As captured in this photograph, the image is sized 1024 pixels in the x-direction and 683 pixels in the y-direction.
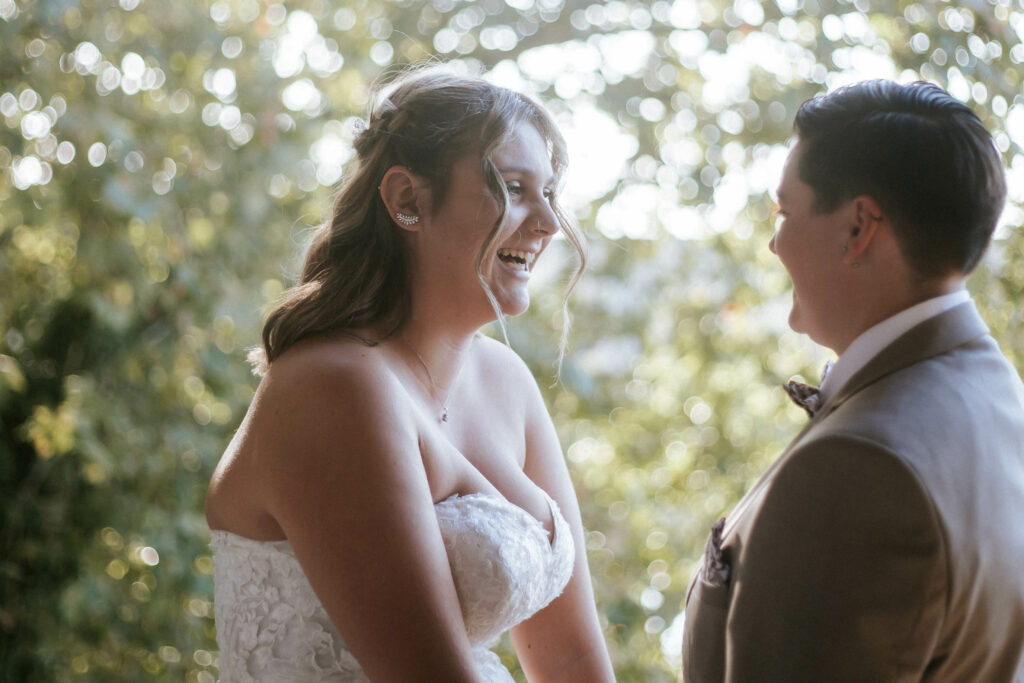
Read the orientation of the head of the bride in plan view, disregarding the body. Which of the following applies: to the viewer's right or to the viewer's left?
to the viewer's right

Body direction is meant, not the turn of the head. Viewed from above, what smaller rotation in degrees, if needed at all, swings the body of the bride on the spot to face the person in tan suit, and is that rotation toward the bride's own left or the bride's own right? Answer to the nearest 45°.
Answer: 0° — they already face them

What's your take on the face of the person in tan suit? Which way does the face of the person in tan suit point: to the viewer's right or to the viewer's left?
to the viewer's left

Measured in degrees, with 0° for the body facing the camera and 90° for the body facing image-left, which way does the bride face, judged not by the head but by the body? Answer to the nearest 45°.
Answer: approximately 315°
